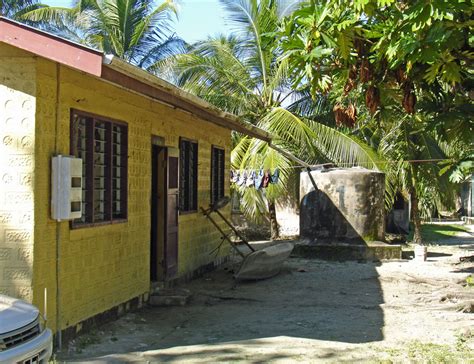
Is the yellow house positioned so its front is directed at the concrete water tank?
no

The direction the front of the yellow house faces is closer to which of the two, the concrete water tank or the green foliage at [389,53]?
the green foliage

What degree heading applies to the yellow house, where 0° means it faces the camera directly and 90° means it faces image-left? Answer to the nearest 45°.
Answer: approximately 315°

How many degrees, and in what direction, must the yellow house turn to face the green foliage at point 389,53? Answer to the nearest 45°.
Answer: approximately 45° to its left

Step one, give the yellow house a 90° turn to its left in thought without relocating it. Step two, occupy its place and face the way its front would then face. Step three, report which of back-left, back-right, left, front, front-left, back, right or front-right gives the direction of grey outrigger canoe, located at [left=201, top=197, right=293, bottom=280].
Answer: front

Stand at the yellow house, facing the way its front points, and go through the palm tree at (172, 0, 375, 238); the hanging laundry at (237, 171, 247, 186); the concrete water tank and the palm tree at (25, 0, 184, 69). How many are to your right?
0

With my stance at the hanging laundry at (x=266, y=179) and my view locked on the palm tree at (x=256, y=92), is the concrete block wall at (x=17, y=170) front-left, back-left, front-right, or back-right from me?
back-left

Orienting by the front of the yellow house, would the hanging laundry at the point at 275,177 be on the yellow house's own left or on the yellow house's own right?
on the yellow house's own left

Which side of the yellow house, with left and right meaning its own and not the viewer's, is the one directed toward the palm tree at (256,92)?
left

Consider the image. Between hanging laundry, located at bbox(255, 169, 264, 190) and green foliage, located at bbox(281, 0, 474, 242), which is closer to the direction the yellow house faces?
the green foliage

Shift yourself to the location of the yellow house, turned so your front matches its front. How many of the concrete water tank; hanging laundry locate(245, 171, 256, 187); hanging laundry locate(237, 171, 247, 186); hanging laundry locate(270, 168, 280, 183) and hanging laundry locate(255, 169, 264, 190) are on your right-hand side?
0

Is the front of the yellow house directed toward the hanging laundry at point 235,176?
no

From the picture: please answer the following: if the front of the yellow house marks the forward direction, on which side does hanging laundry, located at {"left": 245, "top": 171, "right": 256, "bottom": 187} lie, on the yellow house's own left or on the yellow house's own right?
on the yellow house's own left

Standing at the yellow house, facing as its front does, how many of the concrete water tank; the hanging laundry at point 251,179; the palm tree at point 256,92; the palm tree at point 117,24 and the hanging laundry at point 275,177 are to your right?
0

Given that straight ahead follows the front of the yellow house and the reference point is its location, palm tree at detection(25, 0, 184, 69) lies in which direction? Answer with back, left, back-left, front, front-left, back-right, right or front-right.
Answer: back-left

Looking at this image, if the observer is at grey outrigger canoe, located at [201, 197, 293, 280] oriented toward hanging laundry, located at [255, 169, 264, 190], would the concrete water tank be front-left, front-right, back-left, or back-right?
front-right

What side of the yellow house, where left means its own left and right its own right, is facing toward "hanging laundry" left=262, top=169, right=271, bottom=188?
left
